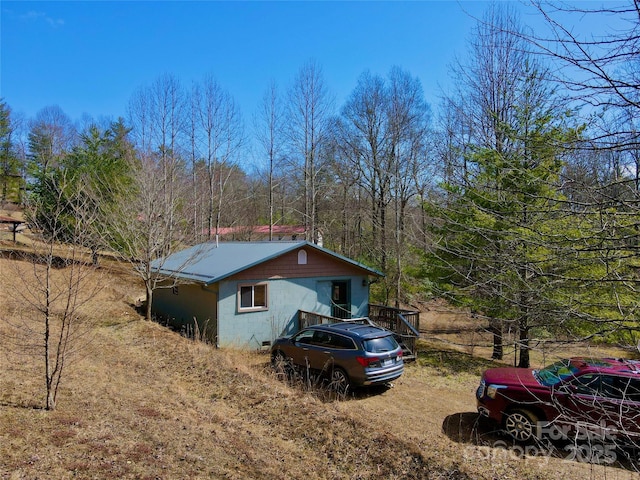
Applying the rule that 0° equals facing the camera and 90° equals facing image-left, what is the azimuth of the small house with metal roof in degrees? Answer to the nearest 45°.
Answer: approximately 315°

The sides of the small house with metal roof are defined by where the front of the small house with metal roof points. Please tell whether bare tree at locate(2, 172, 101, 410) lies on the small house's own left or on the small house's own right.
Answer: on the small house's own right

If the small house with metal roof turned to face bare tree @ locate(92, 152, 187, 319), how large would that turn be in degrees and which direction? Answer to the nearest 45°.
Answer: approximately 135° to its right
